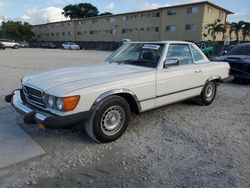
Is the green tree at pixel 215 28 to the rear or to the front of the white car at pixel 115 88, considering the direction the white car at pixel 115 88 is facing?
to the rear

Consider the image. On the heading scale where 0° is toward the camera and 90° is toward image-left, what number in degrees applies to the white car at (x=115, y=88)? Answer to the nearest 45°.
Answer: approximately 45°

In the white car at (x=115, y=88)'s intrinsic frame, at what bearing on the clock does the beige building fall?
The beige building is roughly at 5 o'clock from the white car.
